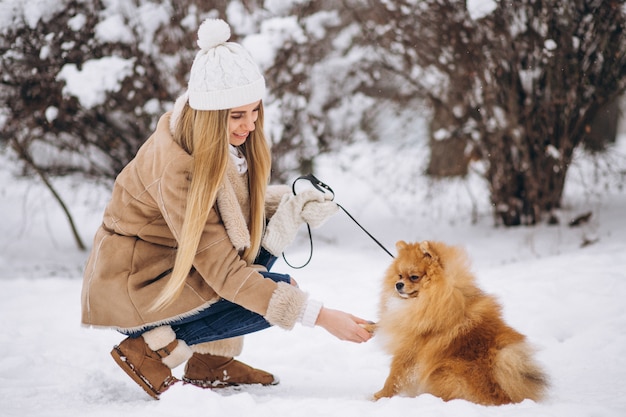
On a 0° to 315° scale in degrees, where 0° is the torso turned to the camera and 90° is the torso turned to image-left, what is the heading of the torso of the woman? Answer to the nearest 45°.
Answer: approximately 270°

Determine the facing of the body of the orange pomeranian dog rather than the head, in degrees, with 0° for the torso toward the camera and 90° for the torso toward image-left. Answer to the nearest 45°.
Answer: approximately 90°

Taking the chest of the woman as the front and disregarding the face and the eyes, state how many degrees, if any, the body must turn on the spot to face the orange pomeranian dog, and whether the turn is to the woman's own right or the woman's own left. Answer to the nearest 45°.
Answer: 0° — they already face it

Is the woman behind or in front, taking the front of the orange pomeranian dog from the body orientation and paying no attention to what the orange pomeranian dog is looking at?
in front

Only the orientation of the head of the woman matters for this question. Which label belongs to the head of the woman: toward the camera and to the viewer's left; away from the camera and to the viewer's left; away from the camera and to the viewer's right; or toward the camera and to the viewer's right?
toward the camera and to the viewer's right
